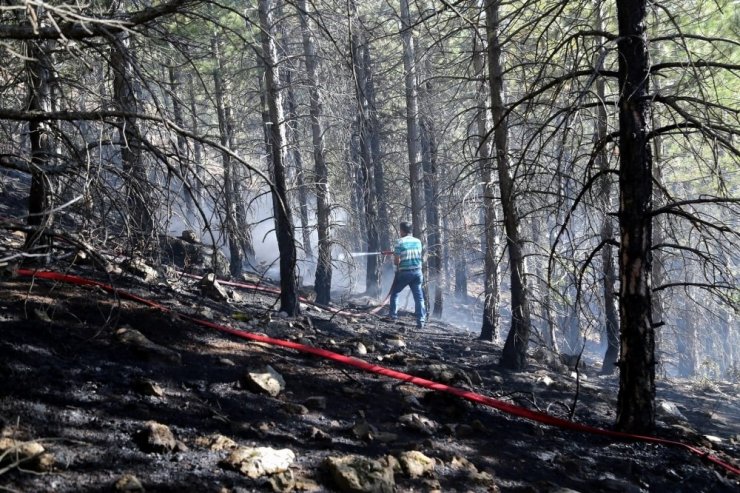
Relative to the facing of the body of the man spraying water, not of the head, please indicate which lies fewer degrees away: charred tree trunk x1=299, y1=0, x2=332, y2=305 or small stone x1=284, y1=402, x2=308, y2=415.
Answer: the charred tree trunk

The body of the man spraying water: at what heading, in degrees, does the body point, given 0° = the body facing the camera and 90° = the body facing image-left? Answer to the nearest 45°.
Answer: approximately 135°

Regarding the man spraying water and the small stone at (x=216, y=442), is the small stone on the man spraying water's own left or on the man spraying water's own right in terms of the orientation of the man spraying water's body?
on the man spraying water's own left

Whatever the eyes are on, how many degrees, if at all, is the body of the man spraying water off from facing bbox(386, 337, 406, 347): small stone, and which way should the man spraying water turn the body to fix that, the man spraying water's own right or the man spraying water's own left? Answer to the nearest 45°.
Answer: approximately 135° to the man spraying water's own left

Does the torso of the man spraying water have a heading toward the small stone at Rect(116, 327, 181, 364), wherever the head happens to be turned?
no

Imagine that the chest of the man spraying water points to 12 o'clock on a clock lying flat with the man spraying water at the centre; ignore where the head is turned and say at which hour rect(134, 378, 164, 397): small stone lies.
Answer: The small stone is roughly at 8 o'clock from the man spraying water.

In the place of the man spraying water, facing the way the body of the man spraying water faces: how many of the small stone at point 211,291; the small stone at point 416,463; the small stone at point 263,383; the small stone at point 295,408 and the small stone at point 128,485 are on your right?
0

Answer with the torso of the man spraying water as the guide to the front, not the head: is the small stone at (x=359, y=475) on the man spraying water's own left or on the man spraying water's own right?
on the man spraying water's own left

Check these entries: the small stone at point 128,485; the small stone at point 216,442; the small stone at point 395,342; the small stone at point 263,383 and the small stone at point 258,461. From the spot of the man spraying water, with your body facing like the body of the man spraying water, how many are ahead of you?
0

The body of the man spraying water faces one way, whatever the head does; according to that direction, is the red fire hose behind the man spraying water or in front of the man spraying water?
behind

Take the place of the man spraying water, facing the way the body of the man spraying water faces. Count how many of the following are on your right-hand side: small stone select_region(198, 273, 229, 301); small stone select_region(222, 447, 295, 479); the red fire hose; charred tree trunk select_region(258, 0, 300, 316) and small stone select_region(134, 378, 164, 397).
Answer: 0

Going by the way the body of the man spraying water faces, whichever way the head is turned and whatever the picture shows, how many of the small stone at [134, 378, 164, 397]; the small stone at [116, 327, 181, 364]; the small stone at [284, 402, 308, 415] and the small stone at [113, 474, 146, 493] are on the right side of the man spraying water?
0

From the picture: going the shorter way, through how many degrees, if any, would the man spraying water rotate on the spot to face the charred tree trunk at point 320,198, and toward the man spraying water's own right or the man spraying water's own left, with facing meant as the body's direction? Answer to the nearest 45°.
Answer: approximately 45° to the man spraying water's own left

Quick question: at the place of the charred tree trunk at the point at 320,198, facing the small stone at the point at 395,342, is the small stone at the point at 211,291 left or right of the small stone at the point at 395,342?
right

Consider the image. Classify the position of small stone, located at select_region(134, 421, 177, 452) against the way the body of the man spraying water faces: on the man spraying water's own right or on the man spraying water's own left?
on the man spraying water's own left
